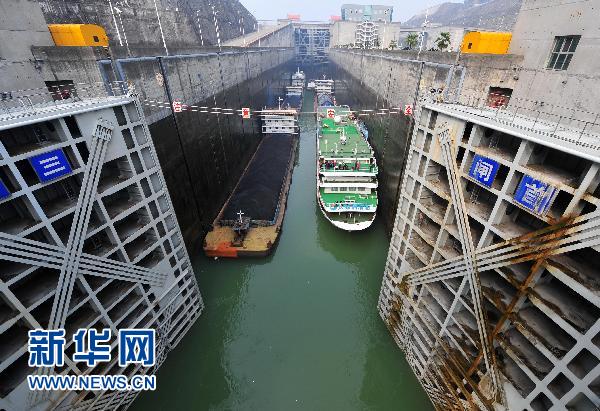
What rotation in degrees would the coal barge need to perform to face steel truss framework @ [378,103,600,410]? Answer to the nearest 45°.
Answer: approximately 45° to its left

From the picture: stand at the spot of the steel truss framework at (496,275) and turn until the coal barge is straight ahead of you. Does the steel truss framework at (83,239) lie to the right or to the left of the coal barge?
left

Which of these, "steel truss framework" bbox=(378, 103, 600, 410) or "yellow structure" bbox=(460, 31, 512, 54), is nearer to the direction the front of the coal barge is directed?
the steel truss framework

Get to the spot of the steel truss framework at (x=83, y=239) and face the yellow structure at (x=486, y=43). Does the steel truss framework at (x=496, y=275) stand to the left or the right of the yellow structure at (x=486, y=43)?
right

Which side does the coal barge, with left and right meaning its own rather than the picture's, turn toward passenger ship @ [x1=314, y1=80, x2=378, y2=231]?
left

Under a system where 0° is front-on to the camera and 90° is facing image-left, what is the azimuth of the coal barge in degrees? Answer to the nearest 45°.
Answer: approximately 0°

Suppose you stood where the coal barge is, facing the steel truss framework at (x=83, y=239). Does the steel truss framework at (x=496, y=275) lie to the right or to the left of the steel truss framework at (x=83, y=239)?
left
